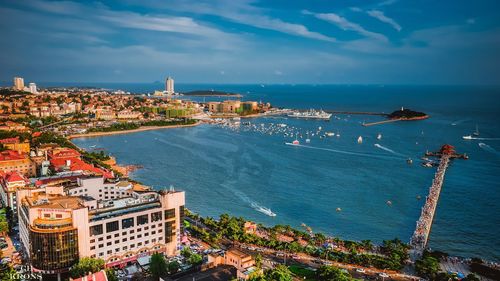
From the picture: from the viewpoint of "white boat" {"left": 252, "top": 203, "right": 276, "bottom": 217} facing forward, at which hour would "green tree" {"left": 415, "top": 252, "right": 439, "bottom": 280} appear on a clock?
The green tree is roughly at 12 o'clock from the white boat.

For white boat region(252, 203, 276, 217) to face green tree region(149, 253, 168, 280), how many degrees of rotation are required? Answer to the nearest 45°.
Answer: approximately 45° to its right

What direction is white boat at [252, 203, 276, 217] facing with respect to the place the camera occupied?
facing the viewer and to the right of the viewer

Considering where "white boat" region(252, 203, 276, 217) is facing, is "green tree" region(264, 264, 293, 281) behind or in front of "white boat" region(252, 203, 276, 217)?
in front

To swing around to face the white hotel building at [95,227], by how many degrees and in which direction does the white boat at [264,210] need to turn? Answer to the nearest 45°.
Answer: approximately 90° to its right

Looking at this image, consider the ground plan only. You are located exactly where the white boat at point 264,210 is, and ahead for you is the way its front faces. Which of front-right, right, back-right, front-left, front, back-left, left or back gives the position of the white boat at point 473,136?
left

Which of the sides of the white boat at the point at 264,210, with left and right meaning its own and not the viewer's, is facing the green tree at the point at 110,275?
right

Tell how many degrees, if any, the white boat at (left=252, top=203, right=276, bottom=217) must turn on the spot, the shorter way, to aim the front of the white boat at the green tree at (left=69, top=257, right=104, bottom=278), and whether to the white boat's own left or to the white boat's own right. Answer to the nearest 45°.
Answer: approximately 90° to the white boat's own right

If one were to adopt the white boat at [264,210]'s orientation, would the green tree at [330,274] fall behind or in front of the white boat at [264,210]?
in front
